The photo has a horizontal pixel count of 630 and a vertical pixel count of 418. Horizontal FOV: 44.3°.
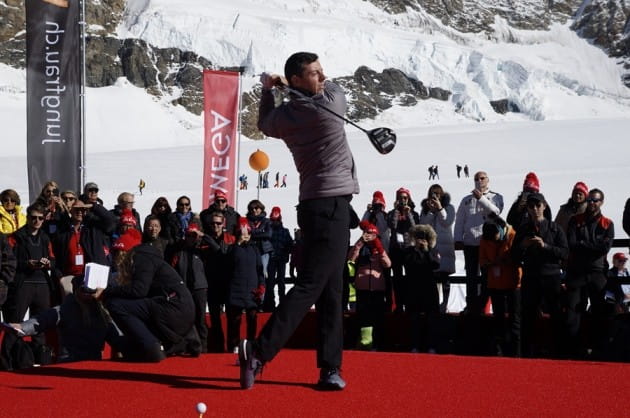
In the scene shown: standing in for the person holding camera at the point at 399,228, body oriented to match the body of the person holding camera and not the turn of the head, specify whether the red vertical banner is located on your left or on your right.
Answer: on your right

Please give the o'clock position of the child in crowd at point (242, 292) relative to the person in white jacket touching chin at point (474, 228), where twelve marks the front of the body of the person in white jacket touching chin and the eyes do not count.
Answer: The child in crowd is roughly at 2 o'clock from the person in white jacket touching chin.

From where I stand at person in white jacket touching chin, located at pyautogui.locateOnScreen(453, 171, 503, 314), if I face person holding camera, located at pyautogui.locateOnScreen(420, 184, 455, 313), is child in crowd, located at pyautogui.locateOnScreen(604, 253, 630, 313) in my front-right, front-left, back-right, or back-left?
back-right
